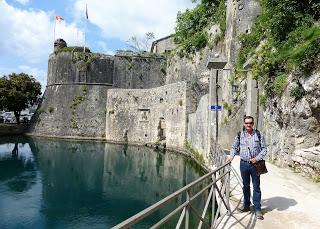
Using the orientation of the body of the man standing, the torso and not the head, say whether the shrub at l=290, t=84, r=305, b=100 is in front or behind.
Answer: behind

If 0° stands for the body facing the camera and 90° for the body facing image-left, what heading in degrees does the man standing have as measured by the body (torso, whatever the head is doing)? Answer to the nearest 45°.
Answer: approximately 0°

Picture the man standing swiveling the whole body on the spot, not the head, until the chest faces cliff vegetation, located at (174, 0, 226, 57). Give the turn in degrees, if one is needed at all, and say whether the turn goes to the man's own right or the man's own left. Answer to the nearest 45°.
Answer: approximately 180°

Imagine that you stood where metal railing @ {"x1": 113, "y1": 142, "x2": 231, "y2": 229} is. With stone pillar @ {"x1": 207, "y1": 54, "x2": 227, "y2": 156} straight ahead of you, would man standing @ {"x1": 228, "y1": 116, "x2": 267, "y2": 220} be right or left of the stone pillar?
right

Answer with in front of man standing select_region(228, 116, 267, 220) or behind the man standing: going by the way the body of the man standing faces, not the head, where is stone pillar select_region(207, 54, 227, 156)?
behind

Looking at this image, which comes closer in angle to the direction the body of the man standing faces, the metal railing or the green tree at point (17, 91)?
the metal railing
